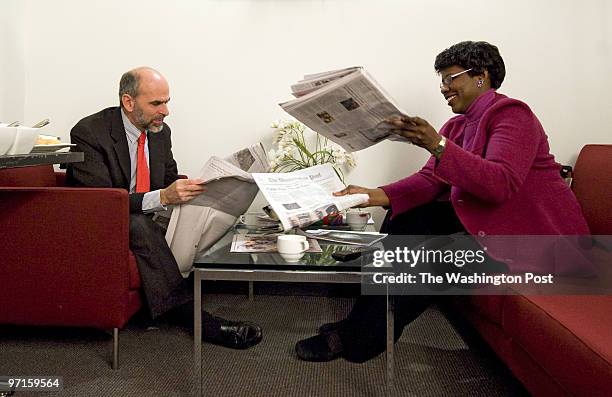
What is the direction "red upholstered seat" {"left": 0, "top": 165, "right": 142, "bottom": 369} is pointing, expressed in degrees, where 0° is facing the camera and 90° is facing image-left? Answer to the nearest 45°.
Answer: approximately 270°

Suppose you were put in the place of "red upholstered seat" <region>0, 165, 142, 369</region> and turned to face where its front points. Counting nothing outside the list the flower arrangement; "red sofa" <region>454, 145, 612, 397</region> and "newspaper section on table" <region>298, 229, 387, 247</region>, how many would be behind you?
0

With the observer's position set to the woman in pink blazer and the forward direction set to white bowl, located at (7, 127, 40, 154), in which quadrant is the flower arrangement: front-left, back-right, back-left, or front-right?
front-right

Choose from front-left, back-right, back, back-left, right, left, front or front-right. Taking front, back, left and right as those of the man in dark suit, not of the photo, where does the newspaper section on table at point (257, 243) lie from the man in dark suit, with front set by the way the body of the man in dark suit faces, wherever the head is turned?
front

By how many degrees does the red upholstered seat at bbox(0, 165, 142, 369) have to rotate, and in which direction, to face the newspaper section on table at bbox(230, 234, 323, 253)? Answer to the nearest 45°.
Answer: approximately 45° to its right

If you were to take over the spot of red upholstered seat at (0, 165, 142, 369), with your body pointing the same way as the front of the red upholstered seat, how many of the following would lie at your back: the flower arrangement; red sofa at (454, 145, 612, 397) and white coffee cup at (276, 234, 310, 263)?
0

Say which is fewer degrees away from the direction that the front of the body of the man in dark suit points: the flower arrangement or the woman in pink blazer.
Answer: the woman in pink blazer

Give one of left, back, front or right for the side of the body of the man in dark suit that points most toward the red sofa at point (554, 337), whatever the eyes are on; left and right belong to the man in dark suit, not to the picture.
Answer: front

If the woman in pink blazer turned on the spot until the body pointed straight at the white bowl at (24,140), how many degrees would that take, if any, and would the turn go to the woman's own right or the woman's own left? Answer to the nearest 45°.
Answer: approximately 45° to the woman's own left

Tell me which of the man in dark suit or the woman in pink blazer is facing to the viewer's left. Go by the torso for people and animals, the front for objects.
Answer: the woman in pink blazer

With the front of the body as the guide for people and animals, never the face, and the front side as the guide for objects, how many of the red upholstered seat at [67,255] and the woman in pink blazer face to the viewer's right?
1

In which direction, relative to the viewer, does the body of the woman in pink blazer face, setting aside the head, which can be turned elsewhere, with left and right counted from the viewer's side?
facing to the left of the viewer

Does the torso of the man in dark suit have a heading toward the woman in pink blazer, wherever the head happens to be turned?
yes

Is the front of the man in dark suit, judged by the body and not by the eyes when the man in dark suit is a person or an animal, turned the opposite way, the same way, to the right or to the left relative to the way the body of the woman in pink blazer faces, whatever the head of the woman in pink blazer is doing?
the opposite way

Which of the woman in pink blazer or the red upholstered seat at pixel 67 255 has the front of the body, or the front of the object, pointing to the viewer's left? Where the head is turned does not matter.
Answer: the woman in pink blazer

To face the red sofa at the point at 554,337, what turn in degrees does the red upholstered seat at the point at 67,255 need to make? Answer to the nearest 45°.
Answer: approximately 45° to its right

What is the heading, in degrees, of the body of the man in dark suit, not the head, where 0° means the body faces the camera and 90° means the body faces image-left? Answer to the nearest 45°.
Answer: approximately 315°
